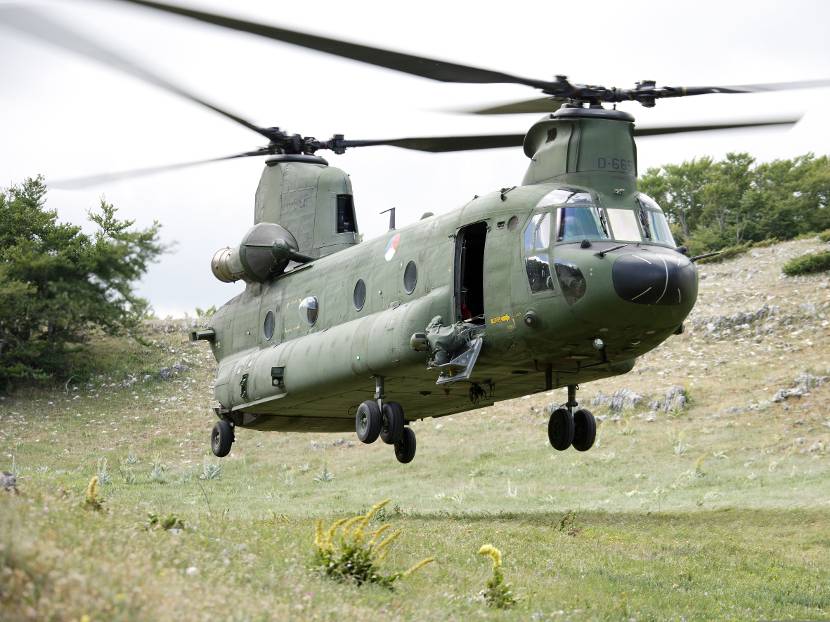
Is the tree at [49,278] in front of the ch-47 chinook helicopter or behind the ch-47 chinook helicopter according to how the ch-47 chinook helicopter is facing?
behind

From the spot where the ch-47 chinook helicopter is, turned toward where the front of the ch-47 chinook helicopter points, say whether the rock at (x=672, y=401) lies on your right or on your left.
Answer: on your left

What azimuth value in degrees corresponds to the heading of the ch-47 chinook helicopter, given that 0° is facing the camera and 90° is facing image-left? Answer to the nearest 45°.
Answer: approximately 315°

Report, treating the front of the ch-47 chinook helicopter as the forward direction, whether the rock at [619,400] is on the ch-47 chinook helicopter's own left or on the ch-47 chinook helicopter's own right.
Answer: on the ch-47 chinook helicopter's own left

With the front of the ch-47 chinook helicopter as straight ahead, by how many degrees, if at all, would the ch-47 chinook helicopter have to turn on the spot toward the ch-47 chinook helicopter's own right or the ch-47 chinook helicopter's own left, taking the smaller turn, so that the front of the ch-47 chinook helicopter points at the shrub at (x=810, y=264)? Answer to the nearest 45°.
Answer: approximately 90° to the ch-47 chinook helicopter's own left

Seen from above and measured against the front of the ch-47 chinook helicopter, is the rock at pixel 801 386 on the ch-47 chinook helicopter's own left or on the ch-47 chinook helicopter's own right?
on the ch-47 chinook helicopter's own left
